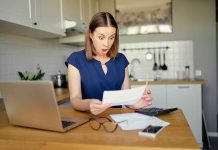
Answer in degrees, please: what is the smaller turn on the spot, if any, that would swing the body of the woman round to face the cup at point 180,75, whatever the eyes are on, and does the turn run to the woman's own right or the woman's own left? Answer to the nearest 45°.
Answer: approximately 90° to the woman's own left

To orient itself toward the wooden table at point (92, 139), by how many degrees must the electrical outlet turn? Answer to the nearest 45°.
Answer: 0° — it already faces it

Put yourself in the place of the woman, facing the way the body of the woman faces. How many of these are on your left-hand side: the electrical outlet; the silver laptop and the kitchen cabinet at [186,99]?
2

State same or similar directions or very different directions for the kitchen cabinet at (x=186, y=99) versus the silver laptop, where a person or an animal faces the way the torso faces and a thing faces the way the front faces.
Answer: very different directions

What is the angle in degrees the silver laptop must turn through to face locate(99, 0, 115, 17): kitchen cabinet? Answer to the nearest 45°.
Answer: approximately 45° to its left

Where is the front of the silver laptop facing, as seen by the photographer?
facing away from the viewer and to the right of the viewer

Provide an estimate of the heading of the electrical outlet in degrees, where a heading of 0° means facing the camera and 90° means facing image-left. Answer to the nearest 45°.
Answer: approximately 0°

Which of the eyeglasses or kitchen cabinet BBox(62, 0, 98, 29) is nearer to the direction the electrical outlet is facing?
the eyeglasses

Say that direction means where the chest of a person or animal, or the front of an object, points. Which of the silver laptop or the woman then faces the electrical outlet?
the silver laptop

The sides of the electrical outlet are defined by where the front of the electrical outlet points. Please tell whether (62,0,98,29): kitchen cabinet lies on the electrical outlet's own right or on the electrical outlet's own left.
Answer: on the electrical outlet's own right

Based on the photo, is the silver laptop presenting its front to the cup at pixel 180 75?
yes

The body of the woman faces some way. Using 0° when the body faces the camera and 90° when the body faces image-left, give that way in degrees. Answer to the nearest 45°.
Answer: approximately 315°
